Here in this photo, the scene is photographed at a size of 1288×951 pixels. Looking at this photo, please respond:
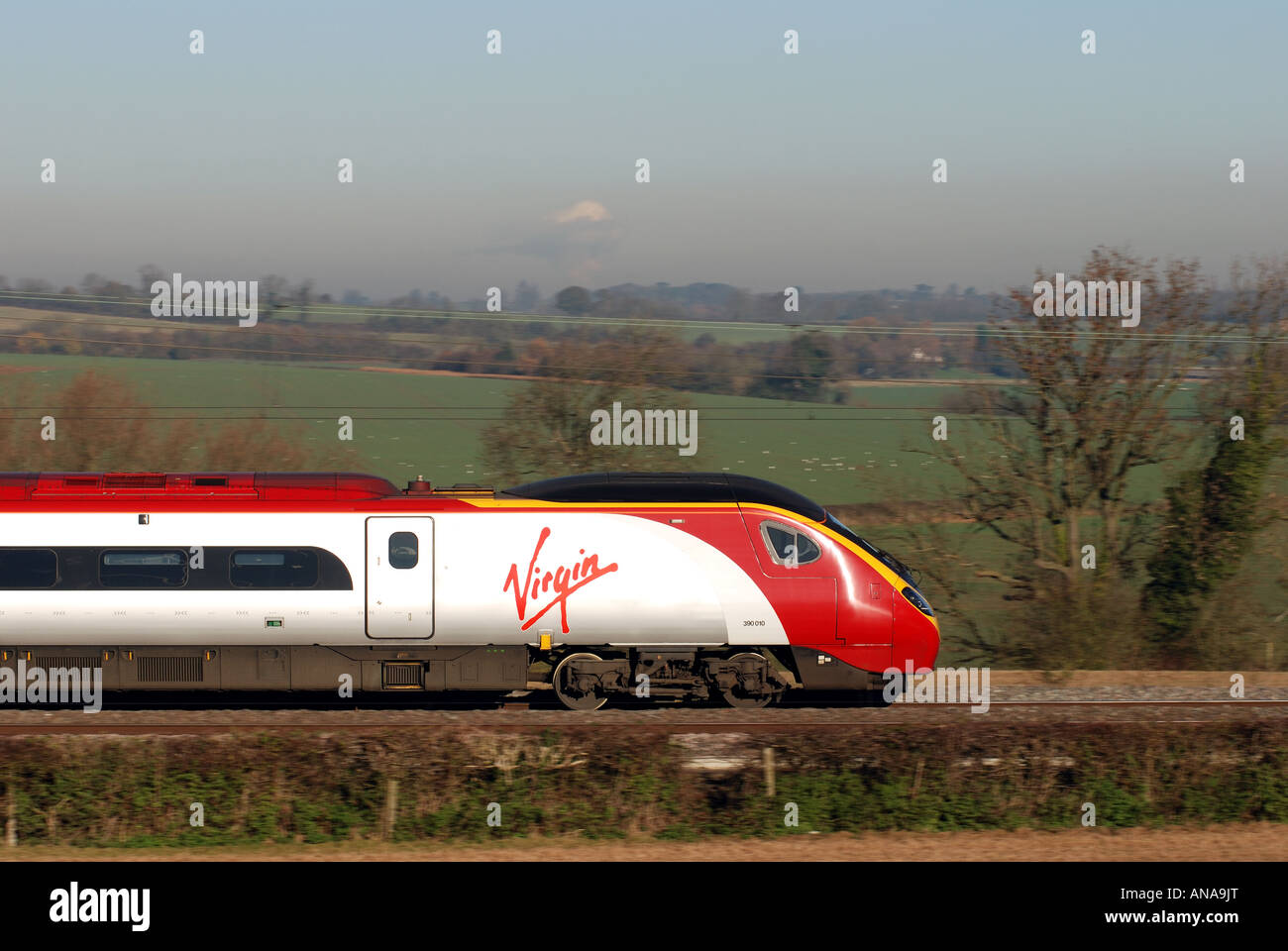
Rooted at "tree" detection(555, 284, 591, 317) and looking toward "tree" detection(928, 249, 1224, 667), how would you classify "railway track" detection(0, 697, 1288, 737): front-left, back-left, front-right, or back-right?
front-right

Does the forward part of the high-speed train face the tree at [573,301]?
no

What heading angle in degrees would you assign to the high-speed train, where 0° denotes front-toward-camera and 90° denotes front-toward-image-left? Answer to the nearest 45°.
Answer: approximately 270°

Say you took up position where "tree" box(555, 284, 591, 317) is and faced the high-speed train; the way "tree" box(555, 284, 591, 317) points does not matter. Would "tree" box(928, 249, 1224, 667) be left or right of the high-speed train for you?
left
